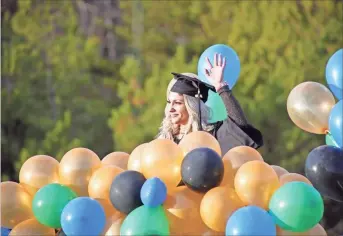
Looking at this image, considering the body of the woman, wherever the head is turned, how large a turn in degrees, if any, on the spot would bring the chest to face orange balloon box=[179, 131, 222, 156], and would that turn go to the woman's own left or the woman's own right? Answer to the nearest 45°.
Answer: approximately 45° to the woman's own left

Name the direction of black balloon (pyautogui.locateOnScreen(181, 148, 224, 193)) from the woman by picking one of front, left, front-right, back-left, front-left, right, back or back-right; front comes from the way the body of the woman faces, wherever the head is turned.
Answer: front-left

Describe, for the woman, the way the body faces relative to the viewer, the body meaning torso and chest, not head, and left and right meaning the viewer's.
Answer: facing the viewer and to the left of the viewer

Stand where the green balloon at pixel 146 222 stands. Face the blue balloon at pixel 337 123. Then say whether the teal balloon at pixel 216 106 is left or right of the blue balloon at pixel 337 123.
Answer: left

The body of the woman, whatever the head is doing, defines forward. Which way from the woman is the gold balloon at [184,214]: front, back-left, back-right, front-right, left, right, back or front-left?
front-left

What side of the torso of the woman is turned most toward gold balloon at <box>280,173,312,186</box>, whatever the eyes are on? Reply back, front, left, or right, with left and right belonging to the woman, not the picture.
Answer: left

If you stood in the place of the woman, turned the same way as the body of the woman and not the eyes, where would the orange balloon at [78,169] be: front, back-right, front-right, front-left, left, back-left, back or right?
front

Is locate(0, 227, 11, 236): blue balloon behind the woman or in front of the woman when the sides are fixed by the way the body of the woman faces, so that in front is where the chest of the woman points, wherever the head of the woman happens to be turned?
in front

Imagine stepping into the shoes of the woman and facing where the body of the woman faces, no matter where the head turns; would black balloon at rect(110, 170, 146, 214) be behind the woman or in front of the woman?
in front

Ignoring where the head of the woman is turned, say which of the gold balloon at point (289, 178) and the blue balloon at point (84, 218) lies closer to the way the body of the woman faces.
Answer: the blue balloon

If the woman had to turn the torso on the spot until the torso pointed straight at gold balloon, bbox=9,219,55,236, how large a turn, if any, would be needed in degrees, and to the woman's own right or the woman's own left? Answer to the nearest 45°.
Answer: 0° — they already face it

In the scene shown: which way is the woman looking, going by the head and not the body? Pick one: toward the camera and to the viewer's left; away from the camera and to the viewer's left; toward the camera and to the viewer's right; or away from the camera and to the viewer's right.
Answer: toward the camera and to the viewer's left
